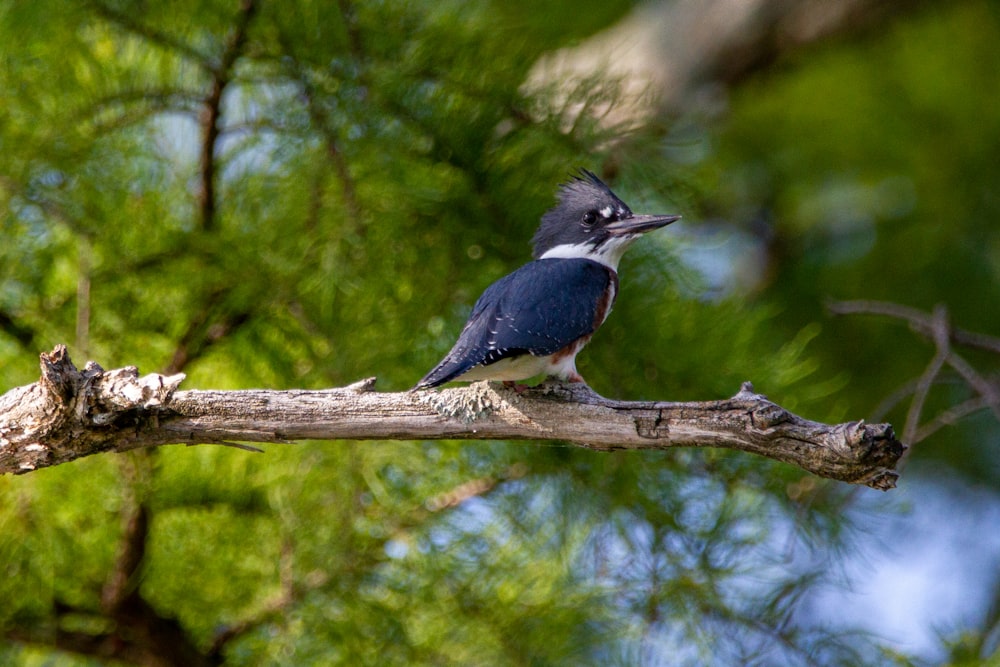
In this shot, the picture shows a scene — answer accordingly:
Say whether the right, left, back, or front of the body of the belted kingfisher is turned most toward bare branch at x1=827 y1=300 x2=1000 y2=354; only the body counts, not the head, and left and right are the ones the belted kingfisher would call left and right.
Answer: front

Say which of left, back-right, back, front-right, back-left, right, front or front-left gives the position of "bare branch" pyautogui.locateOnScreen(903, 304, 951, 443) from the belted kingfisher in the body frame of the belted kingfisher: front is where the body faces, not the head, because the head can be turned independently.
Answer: front

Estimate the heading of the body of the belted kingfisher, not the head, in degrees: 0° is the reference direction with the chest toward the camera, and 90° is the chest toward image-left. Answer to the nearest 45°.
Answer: approximately 270°
